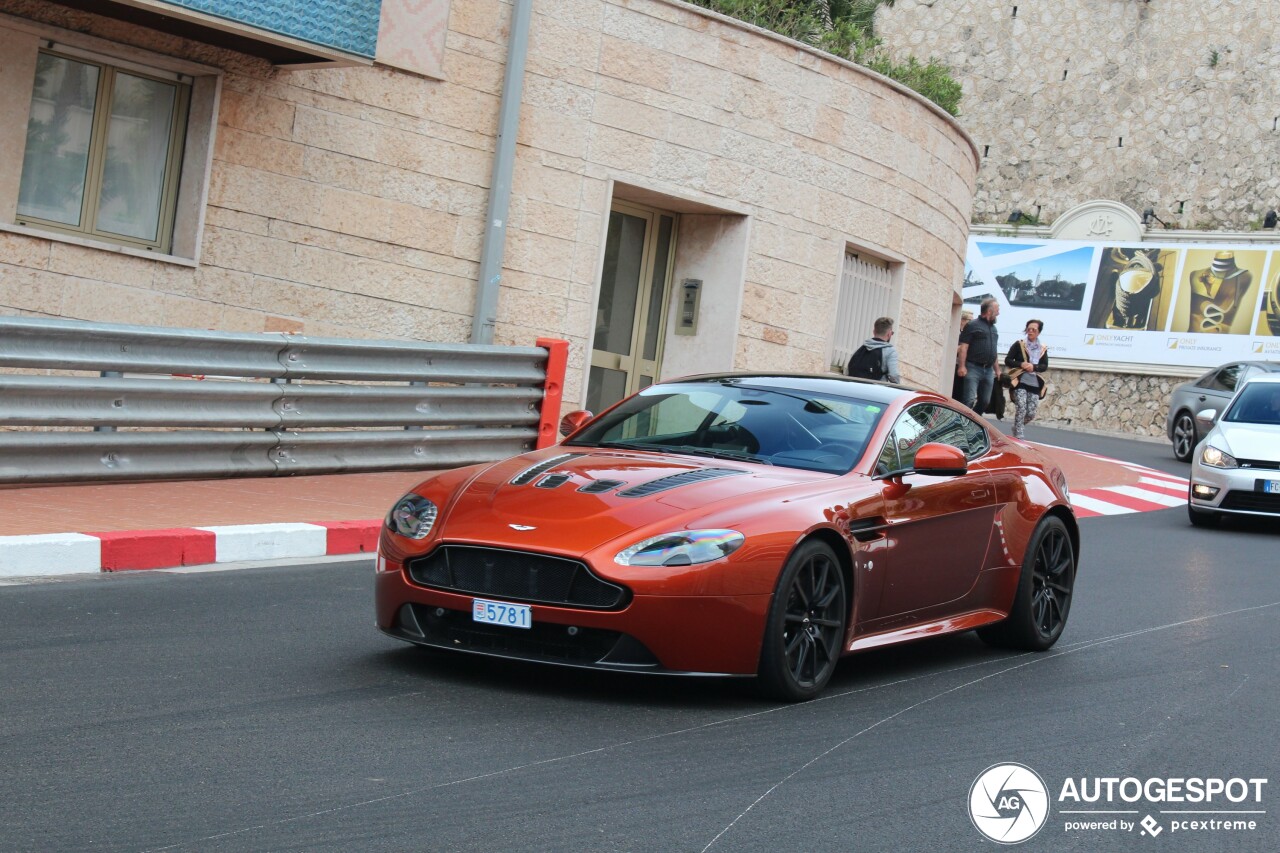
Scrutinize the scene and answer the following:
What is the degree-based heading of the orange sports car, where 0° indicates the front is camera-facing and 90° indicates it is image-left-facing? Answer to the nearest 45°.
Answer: approximately 45°

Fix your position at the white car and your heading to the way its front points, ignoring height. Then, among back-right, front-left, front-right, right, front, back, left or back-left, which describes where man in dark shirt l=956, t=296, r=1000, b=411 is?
back-right

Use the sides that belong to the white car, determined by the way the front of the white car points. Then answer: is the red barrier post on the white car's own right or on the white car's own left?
on the white car's own right

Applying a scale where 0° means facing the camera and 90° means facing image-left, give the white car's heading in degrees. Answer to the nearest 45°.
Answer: approximately 0°

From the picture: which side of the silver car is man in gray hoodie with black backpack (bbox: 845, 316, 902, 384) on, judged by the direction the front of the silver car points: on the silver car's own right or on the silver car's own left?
on the silver car's own right

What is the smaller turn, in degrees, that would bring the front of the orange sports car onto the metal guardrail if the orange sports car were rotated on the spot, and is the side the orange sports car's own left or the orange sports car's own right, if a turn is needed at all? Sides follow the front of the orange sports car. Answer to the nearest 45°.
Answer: approximately 90° to the orange sports car's own right

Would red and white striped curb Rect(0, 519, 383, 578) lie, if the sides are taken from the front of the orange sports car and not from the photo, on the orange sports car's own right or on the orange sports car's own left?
on the orange sports car's own right

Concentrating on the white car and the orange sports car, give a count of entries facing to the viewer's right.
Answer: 0

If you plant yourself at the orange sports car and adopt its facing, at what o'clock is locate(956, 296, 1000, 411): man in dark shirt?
The man in dark shirt is roughly at 5 o'clock from the orange sports car.

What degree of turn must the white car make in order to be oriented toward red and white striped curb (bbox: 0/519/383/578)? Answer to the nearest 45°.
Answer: approximately 45° to its right

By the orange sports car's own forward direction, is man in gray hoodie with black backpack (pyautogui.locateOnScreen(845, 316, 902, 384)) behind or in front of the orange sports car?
behind

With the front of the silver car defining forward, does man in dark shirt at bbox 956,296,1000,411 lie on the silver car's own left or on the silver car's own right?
on the silver car's own right

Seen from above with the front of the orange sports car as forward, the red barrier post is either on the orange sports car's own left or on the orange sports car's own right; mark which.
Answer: on the orange sports car's own right
